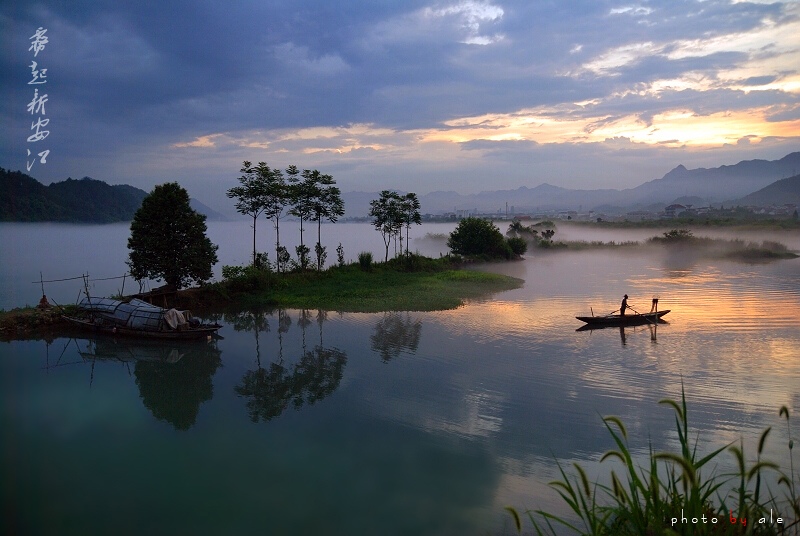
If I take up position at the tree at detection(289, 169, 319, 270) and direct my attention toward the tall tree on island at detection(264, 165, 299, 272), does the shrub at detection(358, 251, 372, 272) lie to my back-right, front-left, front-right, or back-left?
back-left
